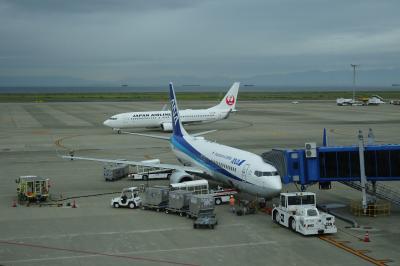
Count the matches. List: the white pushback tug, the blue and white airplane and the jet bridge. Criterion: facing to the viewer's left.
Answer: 1

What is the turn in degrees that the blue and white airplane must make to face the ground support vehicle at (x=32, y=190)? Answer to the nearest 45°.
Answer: approximately 135° to its right

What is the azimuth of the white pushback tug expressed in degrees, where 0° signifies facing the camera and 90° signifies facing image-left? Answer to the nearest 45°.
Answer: approximately 315°

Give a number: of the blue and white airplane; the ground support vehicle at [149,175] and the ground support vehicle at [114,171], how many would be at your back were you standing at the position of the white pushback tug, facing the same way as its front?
3

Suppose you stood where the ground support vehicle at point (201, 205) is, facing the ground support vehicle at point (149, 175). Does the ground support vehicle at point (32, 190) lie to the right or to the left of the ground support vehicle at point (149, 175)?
left

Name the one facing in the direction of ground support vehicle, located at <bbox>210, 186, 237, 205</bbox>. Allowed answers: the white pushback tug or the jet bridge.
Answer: the jet bridge

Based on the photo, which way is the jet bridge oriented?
to the viewer's left

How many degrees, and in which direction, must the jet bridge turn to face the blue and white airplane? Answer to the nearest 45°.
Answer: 0° — it already faces it

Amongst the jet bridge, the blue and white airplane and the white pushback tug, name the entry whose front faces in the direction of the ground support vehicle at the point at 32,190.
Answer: the jet bridge

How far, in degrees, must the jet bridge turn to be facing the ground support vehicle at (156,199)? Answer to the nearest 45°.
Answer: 0° — it already faces it
